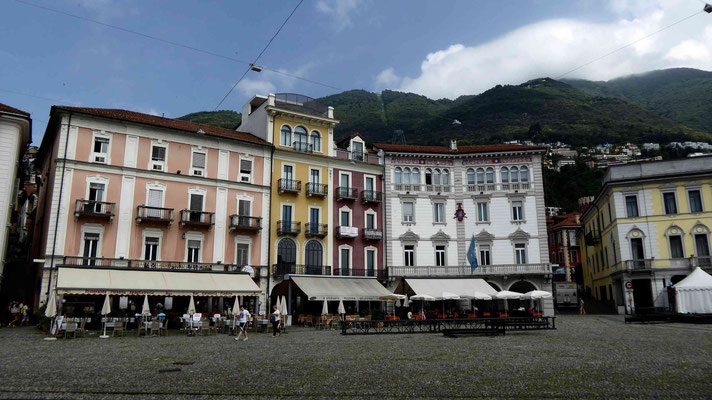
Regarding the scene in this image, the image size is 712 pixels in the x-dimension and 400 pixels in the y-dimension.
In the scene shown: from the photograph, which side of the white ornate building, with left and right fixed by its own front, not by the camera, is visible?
front

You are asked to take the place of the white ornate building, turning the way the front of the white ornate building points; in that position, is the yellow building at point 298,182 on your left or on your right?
on your right

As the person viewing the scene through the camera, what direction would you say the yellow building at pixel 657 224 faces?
facing the viewer

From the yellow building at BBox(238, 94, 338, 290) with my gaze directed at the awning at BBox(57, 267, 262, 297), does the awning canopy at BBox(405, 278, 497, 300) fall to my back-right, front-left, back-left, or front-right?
back-left

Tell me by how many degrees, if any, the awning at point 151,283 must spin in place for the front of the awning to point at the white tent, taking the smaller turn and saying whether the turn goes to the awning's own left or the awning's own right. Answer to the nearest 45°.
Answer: approximately 90° to the awning's own left

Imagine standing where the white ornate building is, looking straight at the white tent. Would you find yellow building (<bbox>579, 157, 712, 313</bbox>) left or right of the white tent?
left

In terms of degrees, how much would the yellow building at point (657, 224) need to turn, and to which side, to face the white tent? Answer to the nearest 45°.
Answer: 0° — it already faces it

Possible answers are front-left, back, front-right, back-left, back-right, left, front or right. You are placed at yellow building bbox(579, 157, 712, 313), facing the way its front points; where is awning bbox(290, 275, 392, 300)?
front-right

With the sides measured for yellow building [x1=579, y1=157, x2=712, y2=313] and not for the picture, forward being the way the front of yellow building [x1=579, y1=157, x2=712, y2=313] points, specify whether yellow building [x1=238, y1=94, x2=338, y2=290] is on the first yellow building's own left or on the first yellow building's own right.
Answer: on the first yellow building's own right

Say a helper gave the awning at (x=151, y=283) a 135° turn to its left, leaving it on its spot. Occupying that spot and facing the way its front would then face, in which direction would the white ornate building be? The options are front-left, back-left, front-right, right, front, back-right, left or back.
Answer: front-right

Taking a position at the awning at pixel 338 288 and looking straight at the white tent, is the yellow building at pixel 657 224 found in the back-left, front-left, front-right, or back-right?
front-left

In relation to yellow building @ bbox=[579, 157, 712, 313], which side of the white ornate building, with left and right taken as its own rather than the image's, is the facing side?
left

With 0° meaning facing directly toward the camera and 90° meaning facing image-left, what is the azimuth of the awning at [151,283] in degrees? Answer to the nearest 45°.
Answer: approximately 0°

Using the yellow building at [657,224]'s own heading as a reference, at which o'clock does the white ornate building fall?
The white ornate building is roughly at 2 o'clock from the yellow building.
